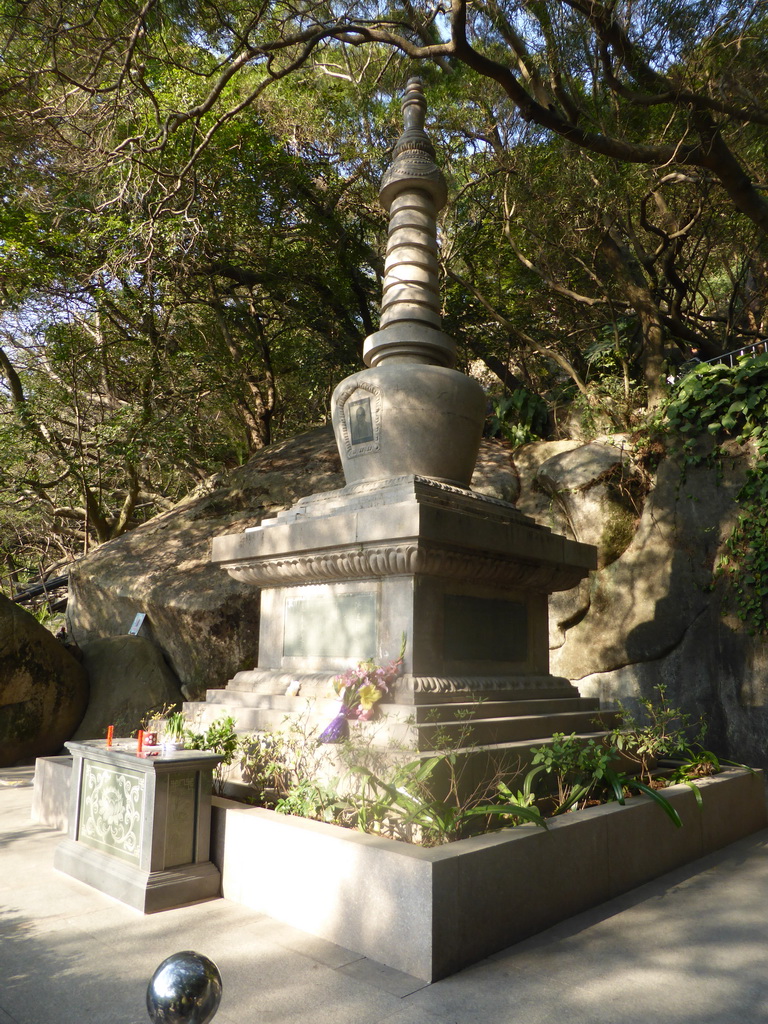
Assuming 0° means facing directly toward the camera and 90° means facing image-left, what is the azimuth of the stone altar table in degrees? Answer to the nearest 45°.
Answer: approximately 45°

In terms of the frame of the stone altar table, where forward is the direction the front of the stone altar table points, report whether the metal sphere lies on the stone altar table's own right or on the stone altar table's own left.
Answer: on the stone altar table's own left

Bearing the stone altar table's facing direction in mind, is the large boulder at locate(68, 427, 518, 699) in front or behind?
behind

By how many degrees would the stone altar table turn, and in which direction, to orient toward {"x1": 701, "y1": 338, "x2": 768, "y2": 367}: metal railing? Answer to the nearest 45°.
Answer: approximately 180°

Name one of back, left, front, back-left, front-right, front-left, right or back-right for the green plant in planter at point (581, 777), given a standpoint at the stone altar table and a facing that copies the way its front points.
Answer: back-left

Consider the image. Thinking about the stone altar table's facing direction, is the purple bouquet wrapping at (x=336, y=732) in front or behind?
behind

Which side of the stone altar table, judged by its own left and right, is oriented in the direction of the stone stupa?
back

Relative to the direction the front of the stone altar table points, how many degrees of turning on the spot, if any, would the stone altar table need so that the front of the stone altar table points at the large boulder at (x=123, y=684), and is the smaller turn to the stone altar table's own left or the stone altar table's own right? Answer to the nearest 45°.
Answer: approximately 135° to the stone altar table's own right
